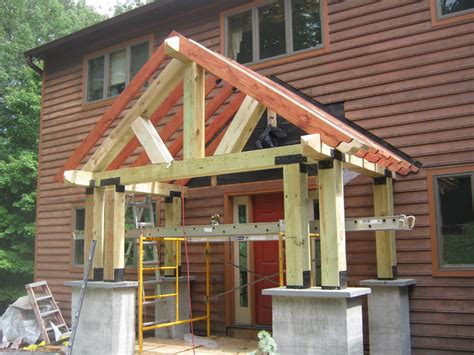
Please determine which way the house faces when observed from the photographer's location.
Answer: facing the viewer and to the left of the viewer

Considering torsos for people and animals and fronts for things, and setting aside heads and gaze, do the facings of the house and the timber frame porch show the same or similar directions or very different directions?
same or similar directions

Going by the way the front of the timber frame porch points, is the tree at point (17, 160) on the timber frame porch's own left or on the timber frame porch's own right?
on the timber frame porch's own right

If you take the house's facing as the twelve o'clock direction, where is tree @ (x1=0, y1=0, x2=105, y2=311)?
The tree is roughly at 3 o'clock from the house.

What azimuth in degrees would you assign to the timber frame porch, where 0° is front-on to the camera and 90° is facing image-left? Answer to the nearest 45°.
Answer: approximately 45°

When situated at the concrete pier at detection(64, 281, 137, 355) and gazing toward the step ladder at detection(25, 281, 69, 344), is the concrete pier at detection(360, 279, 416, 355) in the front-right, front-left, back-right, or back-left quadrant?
back-right

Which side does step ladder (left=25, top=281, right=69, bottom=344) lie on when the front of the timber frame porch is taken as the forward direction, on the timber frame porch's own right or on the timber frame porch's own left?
on the timber frame porch's own right
